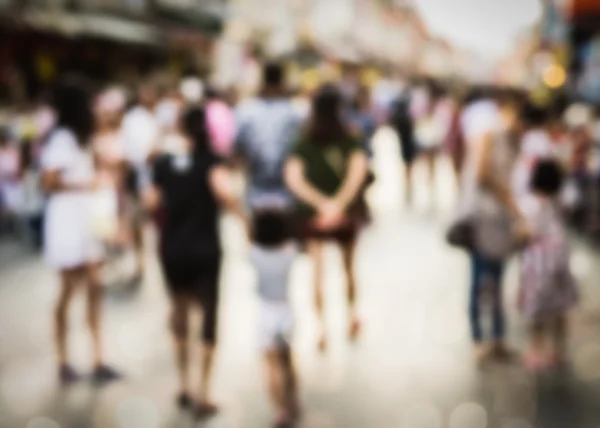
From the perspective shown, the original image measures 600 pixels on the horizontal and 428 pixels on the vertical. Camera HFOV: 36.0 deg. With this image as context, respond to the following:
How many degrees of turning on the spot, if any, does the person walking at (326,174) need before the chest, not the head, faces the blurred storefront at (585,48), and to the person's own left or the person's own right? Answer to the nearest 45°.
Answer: approximately 45° to the person's own right

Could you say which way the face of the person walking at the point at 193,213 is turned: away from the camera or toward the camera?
away from the camera

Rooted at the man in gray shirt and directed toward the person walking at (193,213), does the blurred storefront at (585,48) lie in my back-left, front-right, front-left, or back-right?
back-left

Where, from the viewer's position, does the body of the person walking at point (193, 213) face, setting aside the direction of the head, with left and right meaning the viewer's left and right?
facing away from the viewer

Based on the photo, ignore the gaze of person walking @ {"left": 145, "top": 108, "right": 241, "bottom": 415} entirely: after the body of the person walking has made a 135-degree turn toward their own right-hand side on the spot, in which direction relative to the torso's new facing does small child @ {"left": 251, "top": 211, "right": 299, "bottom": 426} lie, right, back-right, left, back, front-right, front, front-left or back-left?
front

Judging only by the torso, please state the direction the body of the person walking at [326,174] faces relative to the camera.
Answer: away from the camera

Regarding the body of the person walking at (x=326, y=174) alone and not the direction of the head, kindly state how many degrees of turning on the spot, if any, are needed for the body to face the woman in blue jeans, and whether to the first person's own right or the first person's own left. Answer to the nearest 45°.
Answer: approximately 90° to the first person's own right

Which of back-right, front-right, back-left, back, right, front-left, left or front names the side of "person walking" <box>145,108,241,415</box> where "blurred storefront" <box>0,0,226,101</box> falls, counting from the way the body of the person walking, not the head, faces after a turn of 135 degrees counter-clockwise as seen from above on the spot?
back-right

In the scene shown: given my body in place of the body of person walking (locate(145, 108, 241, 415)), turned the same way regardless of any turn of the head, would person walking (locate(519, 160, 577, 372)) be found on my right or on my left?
on my right

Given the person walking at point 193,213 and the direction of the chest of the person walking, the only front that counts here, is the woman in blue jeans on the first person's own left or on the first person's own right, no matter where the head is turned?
on the first person's own right

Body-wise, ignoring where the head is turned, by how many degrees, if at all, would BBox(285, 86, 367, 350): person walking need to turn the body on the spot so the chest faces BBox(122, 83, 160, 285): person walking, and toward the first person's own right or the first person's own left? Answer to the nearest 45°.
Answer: approximately 45° to the first person's own left

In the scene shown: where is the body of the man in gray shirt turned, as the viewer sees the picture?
away from the camera

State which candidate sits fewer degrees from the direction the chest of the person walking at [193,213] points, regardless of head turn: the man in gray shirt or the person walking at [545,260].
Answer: the man in gray shirt

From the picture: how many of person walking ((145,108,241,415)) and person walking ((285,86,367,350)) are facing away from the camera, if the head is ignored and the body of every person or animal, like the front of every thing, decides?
2
